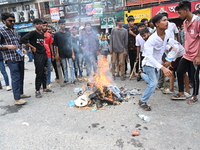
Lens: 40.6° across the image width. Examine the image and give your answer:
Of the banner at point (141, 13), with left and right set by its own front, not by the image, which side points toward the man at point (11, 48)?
front

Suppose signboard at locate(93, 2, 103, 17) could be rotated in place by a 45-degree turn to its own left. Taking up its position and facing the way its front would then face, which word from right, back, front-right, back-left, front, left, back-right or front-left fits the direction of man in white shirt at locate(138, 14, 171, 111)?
front-right

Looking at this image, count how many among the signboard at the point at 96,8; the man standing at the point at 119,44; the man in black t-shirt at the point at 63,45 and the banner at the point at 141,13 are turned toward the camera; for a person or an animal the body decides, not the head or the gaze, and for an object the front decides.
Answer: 4

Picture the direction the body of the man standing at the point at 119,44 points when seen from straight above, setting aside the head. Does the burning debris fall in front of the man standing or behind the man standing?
in front

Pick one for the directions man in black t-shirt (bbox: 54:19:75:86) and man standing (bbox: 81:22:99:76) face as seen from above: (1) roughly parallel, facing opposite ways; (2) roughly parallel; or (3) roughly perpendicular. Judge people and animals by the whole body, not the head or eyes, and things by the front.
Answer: roughly parallel

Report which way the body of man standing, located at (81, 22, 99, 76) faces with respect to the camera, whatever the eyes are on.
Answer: toward the camera

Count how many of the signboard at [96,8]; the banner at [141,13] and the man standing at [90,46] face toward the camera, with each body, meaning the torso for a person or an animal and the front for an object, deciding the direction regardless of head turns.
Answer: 3

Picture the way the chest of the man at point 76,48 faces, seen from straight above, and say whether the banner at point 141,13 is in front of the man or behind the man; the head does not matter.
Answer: behind

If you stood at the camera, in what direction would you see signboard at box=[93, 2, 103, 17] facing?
facing the viewer

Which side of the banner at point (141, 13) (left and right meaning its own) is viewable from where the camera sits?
front
